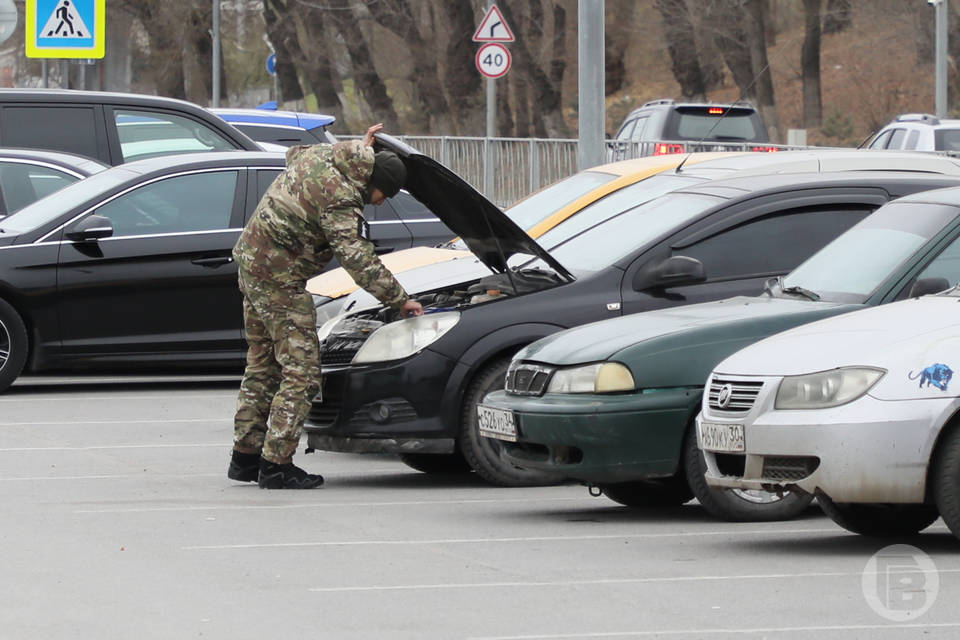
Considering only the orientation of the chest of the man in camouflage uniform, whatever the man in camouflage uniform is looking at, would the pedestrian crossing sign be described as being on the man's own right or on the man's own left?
on the man's own left

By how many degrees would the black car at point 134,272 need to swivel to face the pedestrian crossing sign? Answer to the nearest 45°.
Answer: approximately 90° to its right

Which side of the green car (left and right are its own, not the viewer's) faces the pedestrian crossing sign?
right

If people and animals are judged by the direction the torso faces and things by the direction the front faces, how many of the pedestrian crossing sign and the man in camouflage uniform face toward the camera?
1

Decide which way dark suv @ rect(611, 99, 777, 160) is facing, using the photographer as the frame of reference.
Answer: facing away from the viewer and to the left of the viewer

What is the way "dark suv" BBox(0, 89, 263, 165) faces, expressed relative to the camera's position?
facing to the right of the viewer

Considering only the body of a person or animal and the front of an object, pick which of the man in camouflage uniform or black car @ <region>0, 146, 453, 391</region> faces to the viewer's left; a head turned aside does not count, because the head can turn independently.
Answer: the black car

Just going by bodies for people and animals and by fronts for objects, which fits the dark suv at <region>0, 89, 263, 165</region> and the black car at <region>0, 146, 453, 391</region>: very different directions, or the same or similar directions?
very different directions

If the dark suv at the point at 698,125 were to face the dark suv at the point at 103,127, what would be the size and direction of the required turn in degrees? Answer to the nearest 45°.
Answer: approximately 90° to its left

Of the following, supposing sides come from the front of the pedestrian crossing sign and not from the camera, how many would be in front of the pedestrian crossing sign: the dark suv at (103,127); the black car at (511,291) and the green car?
3

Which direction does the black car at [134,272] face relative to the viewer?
to the viewer's left
